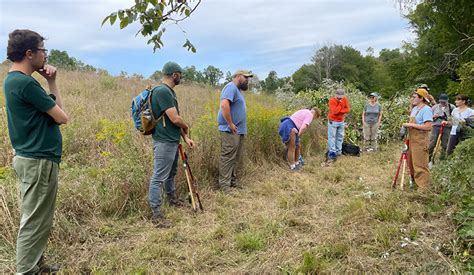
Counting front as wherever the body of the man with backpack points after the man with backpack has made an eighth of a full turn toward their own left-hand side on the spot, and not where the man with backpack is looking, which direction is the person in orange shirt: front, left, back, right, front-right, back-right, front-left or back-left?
front

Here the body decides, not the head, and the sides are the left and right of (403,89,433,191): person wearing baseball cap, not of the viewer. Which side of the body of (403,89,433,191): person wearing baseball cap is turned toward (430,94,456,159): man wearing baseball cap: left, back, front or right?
right

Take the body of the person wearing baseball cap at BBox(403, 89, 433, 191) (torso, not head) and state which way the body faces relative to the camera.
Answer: to the viewer's left

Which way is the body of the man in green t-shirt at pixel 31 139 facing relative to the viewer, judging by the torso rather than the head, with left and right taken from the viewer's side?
facing to the right of the viewer

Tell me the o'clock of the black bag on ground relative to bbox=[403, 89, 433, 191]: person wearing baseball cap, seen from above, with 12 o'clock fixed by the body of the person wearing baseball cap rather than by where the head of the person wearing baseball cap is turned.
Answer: The black bag on ground is roughly at 2 o'clock from the person wearing baseball cap.

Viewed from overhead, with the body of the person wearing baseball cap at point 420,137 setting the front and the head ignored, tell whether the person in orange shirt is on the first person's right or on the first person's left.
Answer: on the first person's right

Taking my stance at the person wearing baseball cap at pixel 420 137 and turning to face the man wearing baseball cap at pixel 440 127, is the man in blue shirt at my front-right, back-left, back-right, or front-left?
back-left

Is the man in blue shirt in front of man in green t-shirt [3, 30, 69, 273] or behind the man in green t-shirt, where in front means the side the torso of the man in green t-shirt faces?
in front

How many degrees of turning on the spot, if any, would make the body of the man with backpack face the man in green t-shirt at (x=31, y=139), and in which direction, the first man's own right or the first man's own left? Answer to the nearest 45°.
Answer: approximately 135° to the first man's own right

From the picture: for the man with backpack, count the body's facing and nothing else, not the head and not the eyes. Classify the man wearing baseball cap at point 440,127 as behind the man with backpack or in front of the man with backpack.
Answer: in front

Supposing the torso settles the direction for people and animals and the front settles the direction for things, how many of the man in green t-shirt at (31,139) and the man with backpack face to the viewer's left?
0

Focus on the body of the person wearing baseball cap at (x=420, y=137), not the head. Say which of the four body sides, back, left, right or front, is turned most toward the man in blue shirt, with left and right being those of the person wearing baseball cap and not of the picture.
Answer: front

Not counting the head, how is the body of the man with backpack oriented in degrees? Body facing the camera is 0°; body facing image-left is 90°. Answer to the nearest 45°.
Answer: approximately 270°

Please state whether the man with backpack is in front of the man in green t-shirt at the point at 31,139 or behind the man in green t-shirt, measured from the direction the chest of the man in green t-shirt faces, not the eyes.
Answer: in front
